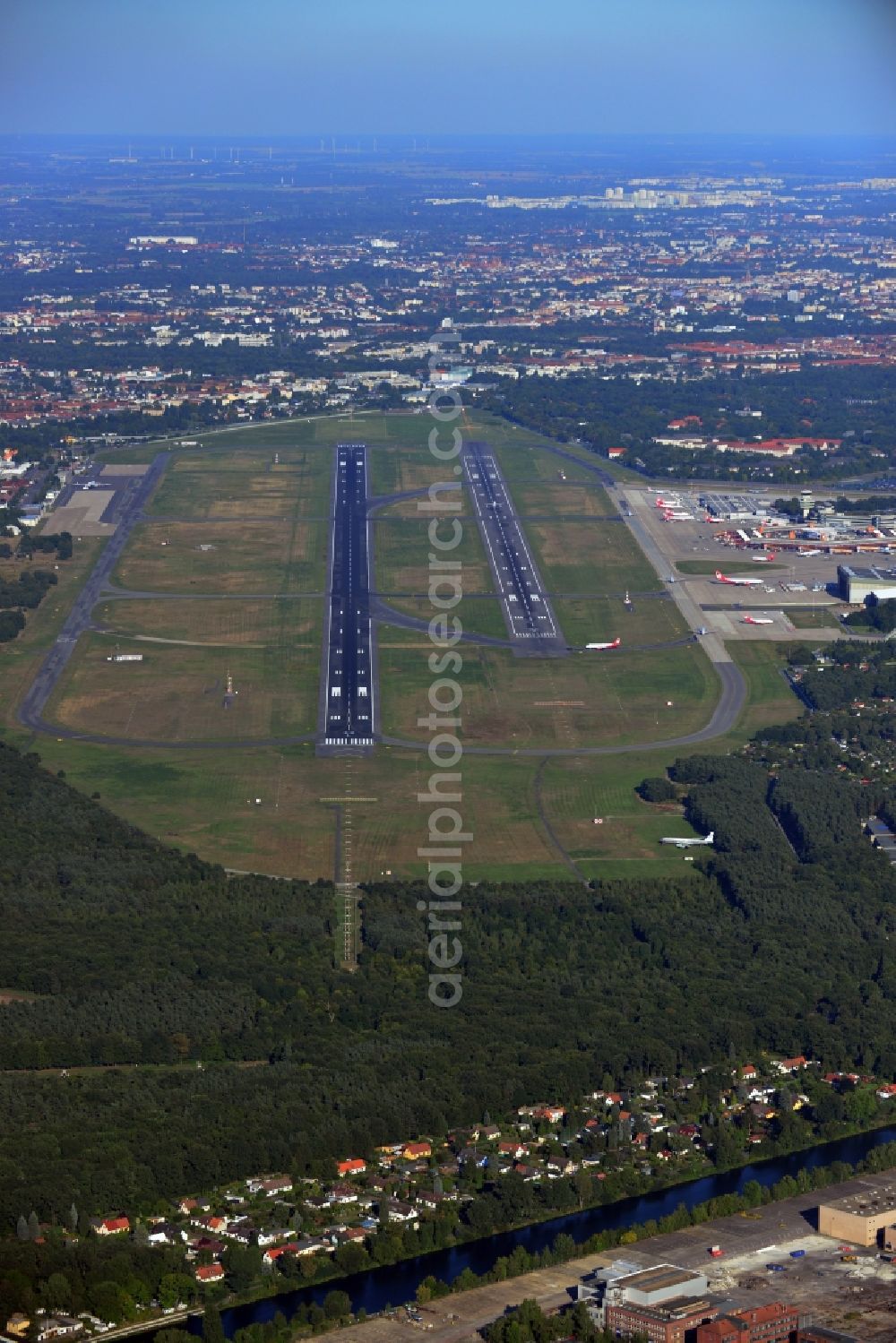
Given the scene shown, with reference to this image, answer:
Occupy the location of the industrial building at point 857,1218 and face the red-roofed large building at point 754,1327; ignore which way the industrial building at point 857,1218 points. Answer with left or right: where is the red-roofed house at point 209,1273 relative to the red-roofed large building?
right

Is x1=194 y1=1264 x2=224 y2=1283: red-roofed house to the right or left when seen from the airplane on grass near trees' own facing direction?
on its left

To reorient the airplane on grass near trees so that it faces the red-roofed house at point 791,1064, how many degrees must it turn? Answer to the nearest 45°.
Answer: approximately 90° to its left

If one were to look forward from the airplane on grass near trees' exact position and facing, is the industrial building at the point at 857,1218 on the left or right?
on its left

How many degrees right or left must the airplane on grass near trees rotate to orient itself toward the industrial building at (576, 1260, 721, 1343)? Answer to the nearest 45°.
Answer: approximately 90° to its left

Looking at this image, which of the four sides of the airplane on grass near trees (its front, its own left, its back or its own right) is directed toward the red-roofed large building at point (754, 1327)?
left

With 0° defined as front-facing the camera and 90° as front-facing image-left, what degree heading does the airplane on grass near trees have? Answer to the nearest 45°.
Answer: approximately 90°

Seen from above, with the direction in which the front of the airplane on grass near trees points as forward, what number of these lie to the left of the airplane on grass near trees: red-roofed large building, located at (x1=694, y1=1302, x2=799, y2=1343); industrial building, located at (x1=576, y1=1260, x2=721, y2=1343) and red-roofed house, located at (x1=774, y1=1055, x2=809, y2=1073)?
3
